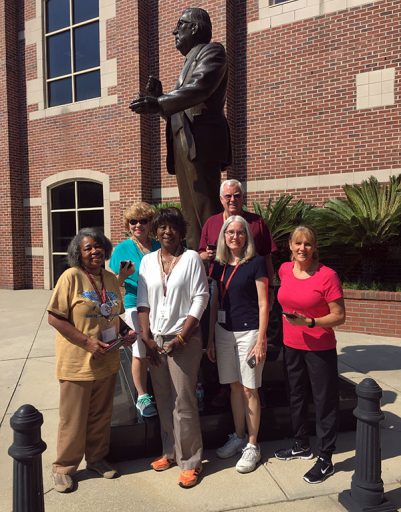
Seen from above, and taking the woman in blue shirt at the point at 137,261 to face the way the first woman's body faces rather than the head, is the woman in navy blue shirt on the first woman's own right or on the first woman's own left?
on the first woman's own left

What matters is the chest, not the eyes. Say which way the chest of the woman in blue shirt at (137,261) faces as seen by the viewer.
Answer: toward the camera

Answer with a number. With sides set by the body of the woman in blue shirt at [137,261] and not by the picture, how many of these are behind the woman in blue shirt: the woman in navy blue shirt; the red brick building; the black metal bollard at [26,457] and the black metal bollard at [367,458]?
1

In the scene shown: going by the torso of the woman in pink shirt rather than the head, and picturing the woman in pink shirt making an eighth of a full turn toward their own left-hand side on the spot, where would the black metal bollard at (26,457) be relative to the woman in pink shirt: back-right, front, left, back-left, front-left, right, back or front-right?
front-right

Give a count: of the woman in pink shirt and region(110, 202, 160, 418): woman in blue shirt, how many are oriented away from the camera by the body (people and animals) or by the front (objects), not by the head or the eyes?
0

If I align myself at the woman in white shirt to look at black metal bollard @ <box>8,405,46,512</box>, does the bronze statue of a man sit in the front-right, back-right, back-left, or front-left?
back-right

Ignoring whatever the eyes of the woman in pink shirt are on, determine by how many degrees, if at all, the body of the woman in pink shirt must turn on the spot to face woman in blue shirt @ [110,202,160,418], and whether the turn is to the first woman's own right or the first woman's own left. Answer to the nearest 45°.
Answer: approximately 45° to the first woman's own right

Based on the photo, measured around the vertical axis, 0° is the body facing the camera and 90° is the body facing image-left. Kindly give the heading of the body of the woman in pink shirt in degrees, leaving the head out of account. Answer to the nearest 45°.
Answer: approximately 45°

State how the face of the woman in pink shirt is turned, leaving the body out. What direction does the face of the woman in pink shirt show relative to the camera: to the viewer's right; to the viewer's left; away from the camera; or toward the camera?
toward the camera

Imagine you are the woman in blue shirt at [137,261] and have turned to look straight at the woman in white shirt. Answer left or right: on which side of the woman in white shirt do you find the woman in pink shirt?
left

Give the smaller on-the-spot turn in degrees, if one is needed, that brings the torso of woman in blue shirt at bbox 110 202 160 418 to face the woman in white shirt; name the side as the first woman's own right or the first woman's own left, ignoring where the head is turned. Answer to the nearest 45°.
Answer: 0° — they already face them

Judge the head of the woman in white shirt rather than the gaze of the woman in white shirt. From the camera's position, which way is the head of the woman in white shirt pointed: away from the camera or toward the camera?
toward the camera

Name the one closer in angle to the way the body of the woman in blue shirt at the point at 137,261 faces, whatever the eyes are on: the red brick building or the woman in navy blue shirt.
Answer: the woman in navy blue shirt

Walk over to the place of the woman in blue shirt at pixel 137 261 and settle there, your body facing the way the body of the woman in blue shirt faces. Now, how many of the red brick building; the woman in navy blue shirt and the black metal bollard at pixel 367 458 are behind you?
1
